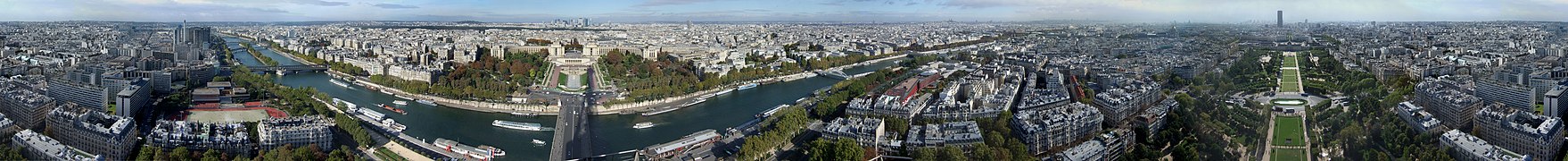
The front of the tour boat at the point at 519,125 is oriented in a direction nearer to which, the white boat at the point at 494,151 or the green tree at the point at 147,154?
the green tree

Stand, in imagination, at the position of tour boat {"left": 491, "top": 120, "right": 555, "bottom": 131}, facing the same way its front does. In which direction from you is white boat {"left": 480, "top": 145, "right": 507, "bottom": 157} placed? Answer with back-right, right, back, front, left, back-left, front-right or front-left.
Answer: left

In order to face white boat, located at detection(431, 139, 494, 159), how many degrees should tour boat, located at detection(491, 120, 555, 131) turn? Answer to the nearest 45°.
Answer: approximately 90° to its left

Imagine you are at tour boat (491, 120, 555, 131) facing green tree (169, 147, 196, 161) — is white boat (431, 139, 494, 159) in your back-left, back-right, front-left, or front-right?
front-left

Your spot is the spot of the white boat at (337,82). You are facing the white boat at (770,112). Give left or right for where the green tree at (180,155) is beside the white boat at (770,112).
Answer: right

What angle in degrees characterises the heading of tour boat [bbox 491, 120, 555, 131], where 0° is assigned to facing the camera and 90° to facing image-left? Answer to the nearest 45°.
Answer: approximately 90°
